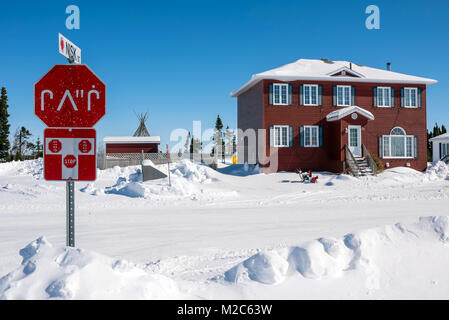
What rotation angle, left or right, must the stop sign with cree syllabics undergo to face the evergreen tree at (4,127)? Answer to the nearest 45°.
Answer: approximately 180°

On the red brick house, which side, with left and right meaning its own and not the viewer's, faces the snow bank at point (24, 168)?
right

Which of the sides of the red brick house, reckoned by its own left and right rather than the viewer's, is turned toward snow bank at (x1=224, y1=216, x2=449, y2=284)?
front

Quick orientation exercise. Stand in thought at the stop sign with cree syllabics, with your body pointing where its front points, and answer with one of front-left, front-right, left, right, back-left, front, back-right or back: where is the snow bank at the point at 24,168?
back

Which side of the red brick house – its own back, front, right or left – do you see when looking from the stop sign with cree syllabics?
front

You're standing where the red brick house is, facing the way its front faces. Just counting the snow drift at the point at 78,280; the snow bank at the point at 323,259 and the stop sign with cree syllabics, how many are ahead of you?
3

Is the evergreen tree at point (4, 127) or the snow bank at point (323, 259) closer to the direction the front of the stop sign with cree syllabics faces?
the snow bank

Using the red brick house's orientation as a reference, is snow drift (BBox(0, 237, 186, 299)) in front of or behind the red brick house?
in front

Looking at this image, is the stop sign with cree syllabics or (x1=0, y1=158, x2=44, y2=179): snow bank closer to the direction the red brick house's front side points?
the stop sign with cree syllabics

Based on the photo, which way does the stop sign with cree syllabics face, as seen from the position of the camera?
facing the viewer

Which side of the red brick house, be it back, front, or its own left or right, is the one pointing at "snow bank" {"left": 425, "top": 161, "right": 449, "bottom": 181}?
left

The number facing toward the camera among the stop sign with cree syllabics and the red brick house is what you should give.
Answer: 2
